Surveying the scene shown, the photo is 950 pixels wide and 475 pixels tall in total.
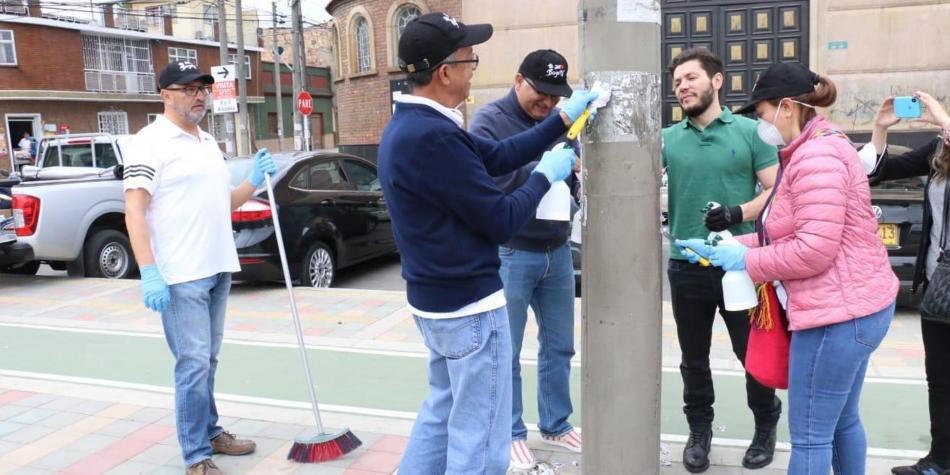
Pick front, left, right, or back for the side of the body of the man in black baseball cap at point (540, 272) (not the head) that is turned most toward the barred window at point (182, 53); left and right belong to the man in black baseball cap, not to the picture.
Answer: back

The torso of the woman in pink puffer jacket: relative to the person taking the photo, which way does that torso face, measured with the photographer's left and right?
facing to the left of the viewer

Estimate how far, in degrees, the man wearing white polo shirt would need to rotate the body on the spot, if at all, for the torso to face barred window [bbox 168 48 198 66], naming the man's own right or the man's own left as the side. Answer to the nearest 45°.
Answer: approximately 135° to the man's own left

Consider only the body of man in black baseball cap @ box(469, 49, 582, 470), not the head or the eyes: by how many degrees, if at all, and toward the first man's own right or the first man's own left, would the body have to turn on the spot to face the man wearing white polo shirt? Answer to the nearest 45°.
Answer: approximately 135° to the first man's own right

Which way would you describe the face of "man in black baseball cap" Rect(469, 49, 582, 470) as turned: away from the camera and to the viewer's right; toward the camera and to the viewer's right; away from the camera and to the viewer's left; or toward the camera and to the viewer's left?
toward the camera and to the viewer's right

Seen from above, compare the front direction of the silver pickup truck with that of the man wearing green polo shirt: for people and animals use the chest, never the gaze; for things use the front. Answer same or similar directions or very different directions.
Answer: very different directions
